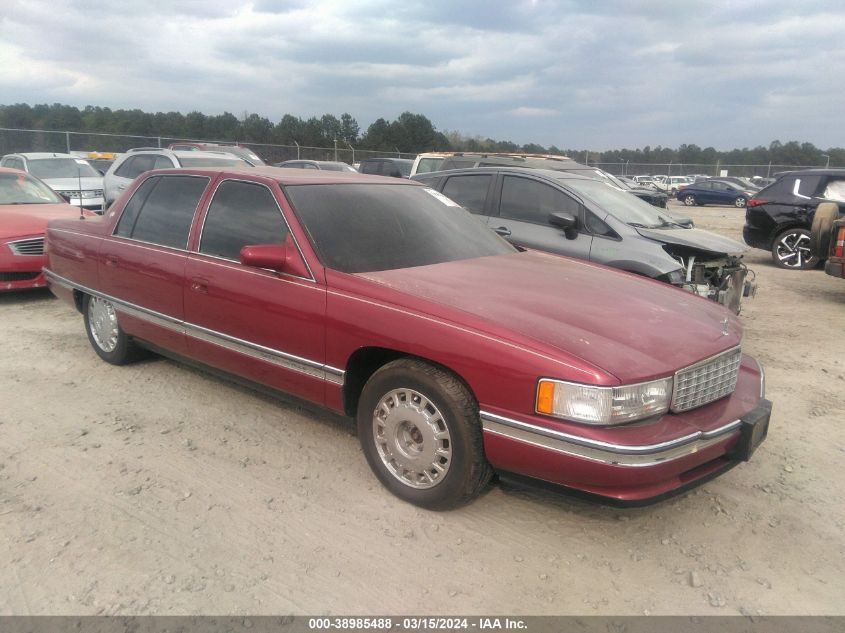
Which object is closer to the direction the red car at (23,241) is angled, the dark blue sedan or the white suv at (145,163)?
the dark blue sedan

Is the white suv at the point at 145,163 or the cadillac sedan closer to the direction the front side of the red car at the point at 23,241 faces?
the cadillac sedan

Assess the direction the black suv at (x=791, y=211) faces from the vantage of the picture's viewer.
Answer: facing to the right of the viewer

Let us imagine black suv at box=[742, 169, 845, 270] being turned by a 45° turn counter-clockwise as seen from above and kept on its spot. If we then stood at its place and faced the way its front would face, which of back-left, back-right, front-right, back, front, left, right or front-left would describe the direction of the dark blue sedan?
front-left

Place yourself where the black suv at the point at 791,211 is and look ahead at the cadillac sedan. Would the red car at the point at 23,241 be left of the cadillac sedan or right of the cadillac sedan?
right

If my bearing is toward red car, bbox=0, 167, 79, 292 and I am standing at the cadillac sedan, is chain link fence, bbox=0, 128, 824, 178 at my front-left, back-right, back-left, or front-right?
front-right

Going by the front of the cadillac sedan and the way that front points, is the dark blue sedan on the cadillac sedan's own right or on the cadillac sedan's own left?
on the cadillac sedan's own left

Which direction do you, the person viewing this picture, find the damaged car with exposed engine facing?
facing the viewer and to the right of the viewer
